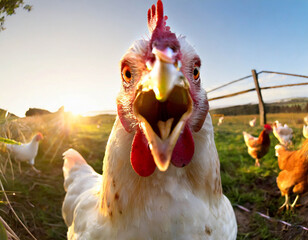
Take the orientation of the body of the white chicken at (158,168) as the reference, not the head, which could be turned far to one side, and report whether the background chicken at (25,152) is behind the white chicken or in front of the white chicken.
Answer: behind

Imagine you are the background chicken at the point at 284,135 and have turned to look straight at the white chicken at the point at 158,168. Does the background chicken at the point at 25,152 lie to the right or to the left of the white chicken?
right

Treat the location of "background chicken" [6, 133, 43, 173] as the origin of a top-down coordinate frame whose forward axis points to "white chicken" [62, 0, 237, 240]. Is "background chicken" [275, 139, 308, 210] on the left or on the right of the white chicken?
left
